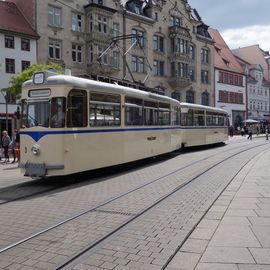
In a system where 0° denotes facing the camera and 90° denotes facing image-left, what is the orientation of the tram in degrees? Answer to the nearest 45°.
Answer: approximately 45°
